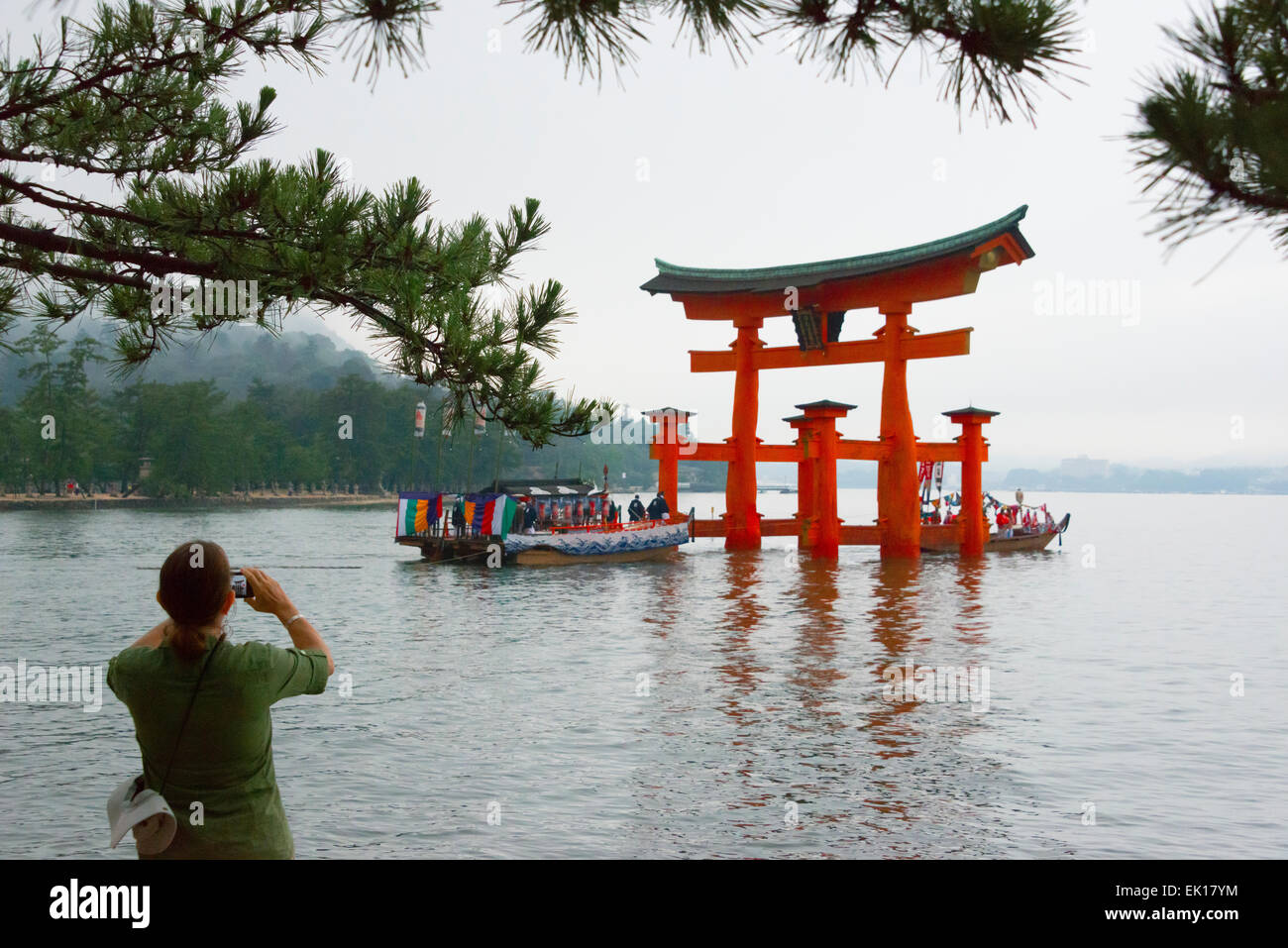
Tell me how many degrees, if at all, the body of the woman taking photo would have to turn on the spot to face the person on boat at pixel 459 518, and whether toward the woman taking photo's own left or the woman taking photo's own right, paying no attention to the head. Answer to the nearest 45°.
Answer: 0° — they already face them

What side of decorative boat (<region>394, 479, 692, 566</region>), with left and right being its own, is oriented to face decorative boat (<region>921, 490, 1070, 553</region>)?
front

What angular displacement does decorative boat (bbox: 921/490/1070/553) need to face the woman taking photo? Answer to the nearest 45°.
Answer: approximately 90° to its right

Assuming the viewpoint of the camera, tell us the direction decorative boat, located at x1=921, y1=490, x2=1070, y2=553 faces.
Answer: facing to the right of the viewer

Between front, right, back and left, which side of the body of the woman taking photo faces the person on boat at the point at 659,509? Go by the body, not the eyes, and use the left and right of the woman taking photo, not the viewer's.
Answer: front

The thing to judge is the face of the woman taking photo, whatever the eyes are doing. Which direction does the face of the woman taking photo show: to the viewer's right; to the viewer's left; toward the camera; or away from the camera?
away from the camera

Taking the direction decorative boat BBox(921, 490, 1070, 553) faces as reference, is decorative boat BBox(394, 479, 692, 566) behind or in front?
behind

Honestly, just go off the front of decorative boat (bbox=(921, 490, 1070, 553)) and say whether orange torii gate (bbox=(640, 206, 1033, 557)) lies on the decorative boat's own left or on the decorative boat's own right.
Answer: on the decorative boat's own right

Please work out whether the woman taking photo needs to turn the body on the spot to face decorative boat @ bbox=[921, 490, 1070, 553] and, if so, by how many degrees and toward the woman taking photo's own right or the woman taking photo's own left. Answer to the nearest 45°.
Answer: approximately 45° to the woman taking photo's own right

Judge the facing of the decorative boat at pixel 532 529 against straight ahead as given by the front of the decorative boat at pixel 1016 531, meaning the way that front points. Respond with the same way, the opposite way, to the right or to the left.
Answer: the same way

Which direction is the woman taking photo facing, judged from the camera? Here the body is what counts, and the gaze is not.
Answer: away from the camera

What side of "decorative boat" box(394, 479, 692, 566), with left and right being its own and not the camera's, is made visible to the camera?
right

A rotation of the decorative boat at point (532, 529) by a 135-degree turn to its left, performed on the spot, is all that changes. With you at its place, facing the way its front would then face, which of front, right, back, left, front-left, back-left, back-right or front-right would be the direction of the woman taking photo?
back-left
